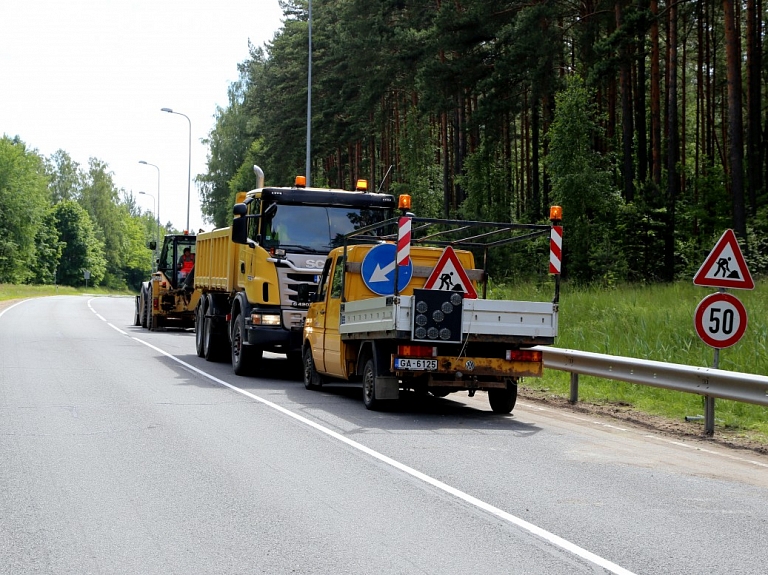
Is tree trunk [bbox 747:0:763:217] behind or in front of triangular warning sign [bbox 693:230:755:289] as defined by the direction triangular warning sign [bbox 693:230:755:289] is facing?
behind

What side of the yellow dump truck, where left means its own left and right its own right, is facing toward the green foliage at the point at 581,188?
left

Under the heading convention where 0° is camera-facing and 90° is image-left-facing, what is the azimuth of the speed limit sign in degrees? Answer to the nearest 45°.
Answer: approximately 0°

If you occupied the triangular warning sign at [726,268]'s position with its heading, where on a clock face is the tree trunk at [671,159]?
The tree trunk is roughly at 6 o'clock from the triangular warning sign.

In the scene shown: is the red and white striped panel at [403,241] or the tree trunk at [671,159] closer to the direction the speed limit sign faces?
the red and white striped panel

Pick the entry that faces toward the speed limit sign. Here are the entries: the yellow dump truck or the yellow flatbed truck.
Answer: the yellow dump truck

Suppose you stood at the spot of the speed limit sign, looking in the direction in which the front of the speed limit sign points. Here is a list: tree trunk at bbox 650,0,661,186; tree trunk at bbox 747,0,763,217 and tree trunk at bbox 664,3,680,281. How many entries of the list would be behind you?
3

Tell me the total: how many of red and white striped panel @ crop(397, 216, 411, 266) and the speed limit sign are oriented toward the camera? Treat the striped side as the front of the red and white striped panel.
2

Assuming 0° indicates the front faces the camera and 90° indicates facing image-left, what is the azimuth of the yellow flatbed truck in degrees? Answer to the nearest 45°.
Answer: approximately 135°

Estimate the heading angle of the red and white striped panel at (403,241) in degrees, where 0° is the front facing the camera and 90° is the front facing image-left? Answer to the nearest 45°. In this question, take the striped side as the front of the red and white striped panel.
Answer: approximately 0°

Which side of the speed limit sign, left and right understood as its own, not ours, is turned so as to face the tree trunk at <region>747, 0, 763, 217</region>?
back

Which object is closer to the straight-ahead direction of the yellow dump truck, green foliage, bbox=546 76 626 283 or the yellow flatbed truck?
the yellow flatbed truck

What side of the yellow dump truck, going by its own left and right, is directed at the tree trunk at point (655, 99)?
left
